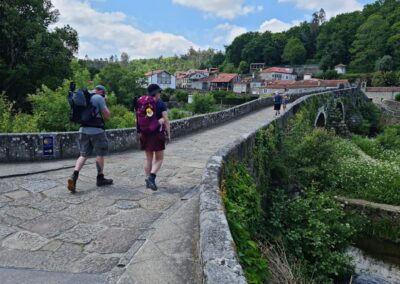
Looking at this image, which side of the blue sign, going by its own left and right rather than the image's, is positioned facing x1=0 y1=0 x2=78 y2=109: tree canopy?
back

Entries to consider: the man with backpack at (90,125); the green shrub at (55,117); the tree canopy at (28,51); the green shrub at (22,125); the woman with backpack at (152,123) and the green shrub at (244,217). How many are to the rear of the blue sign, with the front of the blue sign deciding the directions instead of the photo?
3

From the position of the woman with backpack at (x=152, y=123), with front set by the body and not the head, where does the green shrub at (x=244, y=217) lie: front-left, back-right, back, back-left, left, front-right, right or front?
right

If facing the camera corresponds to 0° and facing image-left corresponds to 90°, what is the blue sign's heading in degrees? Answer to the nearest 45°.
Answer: approximately 0°

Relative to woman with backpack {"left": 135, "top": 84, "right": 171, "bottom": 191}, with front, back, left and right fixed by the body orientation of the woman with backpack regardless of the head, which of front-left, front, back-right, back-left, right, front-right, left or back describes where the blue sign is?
left

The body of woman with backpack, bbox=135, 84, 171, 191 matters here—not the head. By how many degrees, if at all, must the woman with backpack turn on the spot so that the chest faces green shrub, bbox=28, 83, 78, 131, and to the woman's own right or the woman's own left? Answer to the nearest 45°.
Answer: approximately 90° to the woman's own left

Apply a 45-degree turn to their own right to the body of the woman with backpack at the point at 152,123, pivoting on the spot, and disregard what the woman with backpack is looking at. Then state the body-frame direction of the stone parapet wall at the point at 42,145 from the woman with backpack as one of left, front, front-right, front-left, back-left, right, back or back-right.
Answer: back-left

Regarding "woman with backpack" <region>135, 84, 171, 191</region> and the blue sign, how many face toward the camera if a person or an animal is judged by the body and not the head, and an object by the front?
1

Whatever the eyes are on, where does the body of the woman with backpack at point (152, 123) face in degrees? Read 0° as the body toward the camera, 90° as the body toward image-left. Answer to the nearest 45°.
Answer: approximately 225°

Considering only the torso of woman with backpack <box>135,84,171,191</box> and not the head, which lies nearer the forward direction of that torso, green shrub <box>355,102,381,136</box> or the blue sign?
the green shrub

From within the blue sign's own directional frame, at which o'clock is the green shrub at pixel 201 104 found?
The green shrub is roughly at 7 o'clock from the blue sign.

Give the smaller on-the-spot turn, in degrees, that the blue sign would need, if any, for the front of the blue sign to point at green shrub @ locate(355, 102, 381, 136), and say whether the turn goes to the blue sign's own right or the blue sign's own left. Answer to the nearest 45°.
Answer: approximately 135° to the blue sign's own left

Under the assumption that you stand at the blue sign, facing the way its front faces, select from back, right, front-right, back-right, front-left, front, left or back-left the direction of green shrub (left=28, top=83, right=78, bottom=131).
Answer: back
